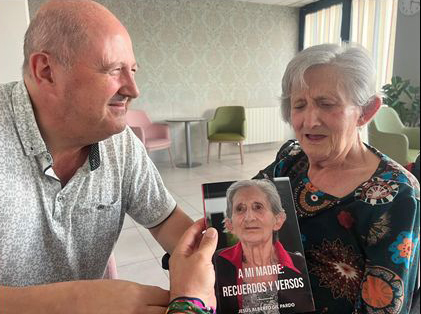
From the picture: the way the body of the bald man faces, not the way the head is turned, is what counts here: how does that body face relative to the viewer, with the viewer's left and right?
facing the viewer and to the right of the viewer

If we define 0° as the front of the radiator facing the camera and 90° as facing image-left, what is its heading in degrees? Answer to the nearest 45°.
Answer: approximately 0°

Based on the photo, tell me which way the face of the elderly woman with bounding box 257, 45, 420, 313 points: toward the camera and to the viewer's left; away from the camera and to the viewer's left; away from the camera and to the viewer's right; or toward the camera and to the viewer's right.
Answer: toward the camera and to the viewer's left

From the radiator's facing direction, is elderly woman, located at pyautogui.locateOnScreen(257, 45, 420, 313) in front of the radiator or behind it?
in front

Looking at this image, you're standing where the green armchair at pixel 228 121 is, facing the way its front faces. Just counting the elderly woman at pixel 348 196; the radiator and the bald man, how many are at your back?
1

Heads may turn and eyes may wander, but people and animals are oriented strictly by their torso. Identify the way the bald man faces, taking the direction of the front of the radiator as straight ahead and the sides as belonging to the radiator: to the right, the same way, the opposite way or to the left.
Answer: to the left

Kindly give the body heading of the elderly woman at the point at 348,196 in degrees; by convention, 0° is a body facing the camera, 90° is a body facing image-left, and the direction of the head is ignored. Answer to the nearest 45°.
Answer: approximately 45°

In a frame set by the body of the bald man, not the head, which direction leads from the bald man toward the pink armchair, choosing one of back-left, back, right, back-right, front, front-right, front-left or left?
back-left

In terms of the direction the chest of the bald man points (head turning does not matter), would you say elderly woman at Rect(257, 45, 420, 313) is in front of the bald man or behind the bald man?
in front

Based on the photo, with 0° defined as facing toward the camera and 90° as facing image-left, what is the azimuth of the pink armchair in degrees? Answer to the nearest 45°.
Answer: approximately 315°

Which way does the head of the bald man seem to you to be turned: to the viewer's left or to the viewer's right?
to the viewer's right

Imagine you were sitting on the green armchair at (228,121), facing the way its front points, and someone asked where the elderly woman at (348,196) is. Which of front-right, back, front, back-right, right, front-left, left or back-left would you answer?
front-left

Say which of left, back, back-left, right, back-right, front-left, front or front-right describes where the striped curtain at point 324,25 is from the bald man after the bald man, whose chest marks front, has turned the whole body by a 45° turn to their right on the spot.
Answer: back-left
